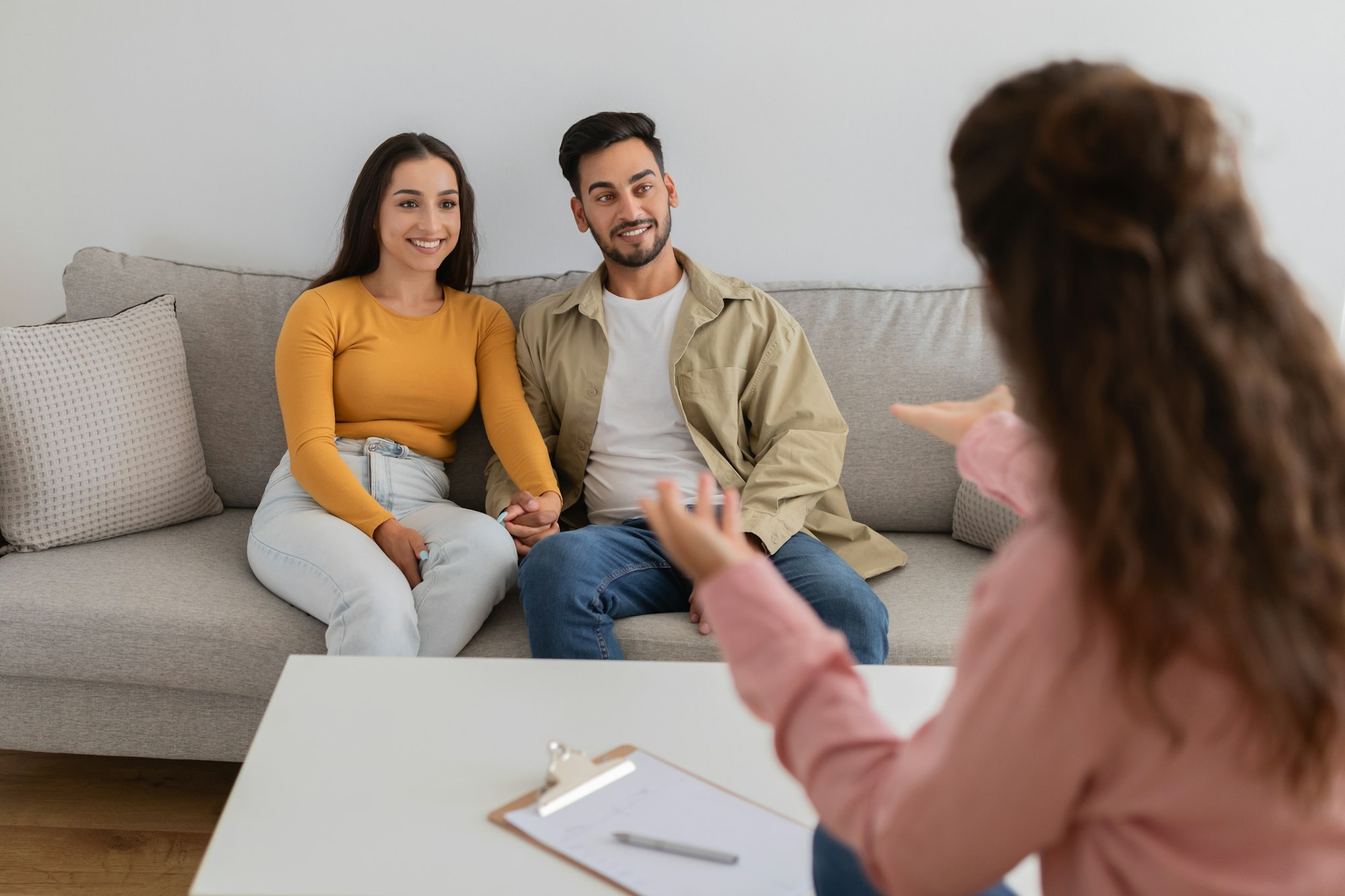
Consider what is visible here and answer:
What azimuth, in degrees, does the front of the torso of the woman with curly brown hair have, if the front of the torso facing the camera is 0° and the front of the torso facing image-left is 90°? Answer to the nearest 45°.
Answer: approximately 135°

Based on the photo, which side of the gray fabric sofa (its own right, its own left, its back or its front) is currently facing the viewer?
front

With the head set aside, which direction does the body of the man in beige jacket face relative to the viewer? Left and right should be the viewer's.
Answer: facing the viewer

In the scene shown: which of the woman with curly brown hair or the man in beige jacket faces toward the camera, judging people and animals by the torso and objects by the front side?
the man in beige jacket

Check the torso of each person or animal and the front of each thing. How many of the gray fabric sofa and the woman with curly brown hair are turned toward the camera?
1

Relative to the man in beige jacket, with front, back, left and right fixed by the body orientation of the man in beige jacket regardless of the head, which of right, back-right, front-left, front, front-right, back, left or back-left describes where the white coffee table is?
front

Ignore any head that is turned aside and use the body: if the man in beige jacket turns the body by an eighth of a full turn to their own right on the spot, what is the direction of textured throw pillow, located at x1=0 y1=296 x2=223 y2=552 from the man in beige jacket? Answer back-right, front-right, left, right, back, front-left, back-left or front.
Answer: front-right

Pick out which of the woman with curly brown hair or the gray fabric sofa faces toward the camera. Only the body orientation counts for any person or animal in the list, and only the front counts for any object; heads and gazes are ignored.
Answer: the gray fabric sofa

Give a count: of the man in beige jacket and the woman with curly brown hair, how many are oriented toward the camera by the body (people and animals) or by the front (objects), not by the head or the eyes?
1

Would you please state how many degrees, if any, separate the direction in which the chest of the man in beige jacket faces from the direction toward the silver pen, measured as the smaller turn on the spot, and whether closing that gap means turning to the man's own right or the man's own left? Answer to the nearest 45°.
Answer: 0° — they already face it

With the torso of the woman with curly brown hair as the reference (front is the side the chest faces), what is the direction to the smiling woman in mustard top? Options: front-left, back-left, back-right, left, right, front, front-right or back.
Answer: front
